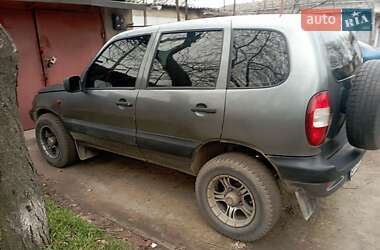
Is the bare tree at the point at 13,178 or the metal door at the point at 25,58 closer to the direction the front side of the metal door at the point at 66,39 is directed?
the bare tree

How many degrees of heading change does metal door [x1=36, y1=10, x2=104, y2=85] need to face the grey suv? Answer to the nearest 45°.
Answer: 0° — it already faces it

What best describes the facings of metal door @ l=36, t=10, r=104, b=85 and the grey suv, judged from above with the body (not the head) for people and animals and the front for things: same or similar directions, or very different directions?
very different directions

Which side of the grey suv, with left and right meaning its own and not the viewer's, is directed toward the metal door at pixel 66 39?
front

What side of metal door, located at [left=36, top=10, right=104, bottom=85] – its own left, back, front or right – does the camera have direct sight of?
front

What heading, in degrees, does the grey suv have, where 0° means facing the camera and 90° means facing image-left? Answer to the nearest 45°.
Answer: approximately 135°

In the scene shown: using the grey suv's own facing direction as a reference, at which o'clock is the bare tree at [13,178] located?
The bare tree is roughly at 10 o'clock from the grey suv.

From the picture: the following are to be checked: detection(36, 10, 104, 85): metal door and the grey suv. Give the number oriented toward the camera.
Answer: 1

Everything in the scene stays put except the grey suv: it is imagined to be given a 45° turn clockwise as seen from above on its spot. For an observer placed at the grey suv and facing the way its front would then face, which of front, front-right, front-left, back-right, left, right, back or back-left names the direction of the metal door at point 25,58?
front-left

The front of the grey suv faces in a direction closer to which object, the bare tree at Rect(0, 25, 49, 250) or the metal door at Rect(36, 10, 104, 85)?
the metal door

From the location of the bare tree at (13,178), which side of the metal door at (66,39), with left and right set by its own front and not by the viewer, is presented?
front
